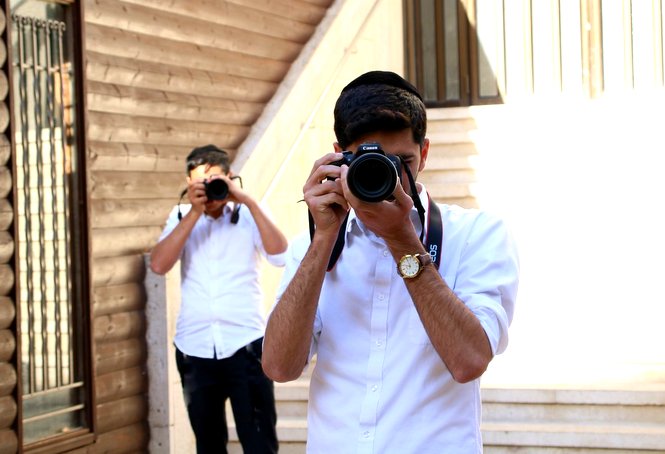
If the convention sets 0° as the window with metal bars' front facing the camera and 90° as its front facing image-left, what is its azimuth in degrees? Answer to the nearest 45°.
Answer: approximately 315°

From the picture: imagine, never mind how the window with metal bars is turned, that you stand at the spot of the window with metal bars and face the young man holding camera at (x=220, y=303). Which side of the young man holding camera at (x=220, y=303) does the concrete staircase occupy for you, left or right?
left

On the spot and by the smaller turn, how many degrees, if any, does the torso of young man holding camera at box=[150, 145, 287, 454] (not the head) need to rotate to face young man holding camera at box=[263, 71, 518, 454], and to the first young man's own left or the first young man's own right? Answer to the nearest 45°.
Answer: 0° — they already face them

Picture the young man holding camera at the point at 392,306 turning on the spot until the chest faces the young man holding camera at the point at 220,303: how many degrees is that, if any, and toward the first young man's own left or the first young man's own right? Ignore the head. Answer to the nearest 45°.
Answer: approximately 180°

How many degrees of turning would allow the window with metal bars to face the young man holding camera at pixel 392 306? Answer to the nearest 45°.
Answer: approximately 45° to its right

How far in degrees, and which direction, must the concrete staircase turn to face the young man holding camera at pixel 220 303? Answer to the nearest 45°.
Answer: approximately 45° to its right

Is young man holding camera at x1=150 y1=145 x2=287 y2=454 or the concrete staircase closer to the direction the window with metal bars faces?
the young man holding camera

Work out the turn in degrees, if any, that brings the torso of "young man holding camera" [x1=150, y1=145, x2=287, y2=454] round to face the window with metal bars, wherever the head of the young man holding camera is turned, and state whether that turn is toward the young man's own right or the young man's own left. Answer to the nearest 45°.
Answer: approximately 135° to the young man's own right

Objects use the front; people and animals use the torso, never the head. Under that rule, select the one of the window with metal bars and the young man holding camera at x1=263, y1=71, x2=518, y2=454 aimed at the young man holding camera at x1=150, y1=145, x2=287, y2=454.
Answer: the window with metal bars

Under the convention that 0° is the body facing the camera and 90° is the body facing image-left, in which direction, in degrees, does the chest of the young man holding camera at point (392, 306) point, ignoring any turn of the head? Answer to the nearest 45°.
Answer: approximately 0°

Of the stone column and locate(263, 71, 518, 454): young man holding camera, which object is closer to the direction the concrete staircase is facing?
the young man holding camera
